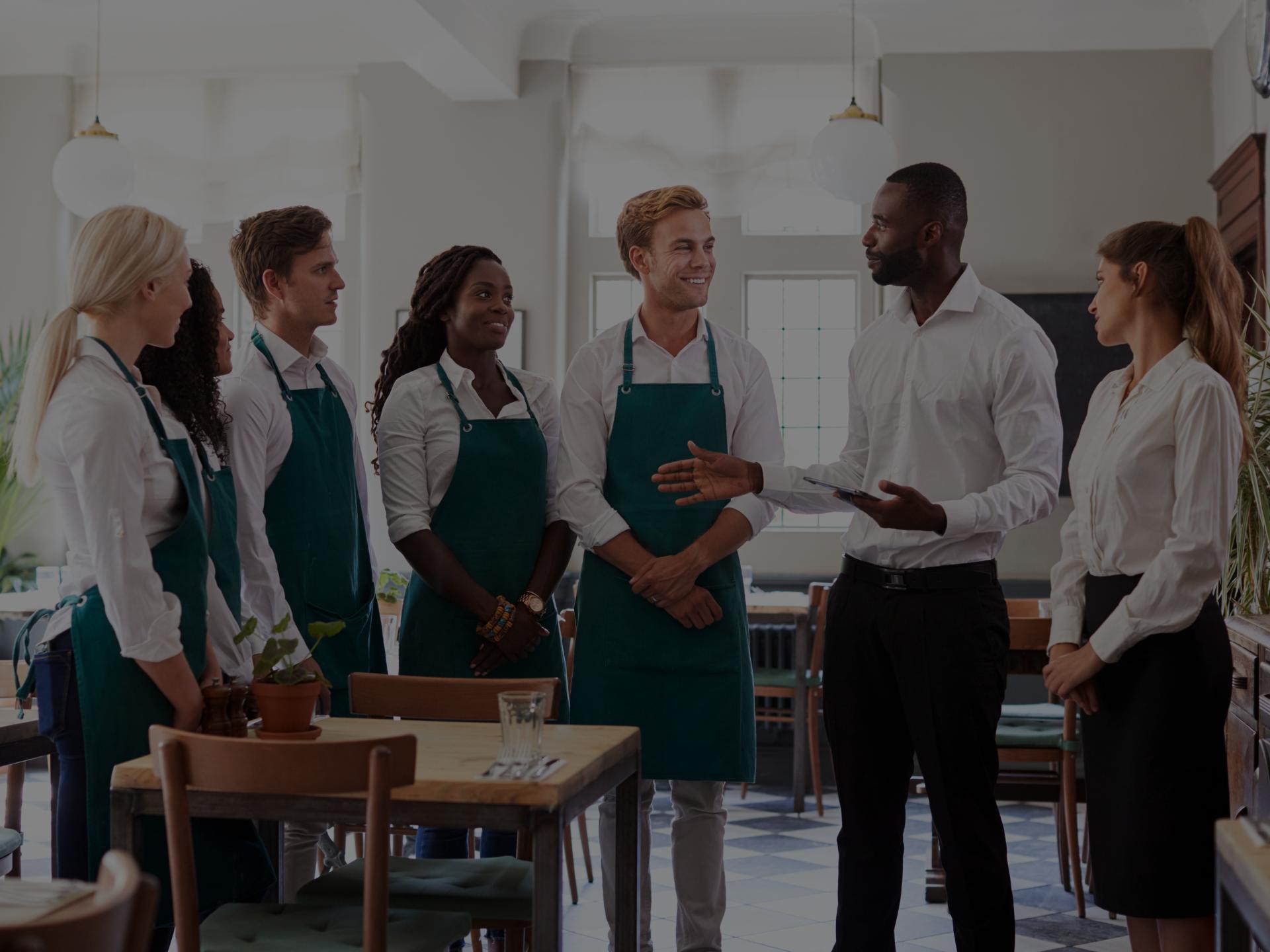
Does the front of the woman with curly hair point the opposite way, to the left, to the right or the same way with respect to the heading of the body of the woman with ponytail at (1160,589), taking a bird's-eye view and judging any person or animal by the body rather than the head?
the opposite way

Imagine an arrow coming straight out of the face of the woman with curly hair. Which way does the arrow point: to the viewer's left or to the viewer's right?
to the viewer's right

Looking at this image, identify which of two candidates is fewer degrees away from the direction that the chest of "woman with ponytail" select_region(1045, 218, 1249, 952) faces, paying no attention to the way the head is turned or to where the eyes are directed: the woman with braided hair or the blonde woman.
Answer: the blonde woman

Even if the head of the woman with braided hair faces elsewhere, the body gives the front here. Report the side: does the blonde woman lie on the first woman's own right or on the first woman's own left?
on the first woman's own right

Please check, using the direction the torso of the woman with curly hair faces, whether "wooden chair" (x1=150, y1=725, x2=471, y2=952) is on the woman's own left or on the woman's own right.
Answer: on the woman's own right

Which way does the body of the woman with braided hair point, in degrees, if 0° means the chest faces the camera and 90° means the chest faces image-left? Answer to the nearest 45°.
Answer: approximately 315°

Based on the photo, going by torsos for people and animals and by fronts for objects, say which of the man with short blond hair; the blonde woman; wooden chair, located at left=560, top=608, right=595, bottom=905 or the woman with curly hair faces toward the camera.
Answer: the man with short blond hair

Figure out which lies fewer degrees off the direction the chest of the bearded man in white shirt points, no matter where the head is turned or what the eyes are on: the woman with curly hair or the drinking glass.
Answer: the drinking glass

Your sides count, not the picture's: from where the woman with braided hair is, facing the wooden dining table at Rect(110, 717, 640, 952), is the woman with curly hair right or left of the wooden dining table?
right

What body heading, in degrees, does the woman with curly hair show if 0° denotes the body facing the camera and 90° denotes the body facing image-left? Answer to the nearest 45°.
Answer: approximately 270°

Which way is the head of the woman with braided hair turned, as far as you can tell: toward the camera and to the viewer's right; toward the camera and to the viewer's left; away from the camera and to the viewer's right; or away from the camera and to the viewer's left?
toward the camera and to the viewer's right

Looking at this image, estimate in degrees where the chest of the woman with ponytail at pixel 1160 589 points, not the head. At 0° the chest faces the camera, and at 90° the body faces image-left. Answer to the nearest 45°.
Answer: approximately 45°

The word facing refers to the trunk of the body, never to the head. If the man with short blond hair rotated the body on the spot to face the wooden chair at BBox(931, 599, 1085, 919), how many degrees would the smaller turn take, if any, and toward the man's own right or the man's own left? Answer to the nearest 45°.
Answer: approximately 135° to the man's own left

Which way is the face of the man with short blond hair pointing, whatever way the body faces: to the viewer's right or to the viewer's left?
to the viewer's right

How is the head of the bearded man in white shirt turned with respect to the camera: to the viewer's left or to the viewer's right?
to the viewer's left

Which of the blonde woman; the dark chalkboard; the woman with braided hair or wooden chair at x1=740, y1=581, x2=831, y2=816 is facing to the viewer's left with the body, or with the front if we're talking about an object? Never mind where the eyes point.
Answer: the wooden chair

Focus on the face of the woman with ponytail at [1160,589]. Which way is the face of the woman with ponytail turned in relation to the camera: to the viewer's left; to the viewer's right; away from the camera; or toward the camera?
to the viewer's left

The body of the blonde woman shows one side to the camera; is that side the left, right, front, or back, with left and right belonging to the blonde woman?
right
